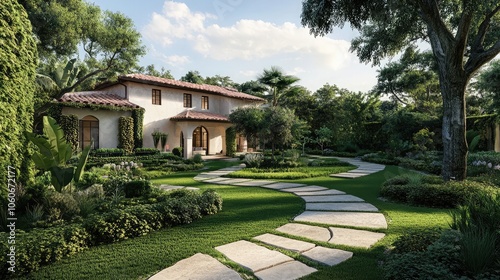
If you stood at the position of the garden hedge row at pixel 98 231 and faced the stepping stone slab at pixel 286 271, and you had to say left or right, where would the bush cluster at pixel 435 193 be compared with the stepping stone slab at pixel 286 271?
left

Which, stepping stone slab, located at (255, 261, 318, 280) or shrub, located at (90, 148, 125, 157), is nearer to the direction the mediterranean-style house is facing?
the stepping stone slab

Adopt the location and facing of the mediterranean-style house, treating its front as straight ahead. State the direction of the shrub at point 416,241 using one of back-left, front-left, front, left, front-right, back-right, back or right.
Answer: front-right

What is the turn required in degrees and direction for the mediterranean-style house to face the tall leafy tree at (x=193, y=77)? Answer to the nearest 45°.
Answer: approximately 135° to its left

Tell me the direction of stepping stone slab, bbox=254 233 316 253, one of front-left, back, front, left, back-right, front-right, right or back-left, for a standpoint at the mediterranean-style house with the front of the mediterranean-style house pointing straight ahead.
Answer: front-right

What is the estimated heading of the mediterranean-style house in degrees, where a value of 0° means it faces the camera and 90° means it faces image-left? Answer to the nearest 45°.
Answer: approximately 315°

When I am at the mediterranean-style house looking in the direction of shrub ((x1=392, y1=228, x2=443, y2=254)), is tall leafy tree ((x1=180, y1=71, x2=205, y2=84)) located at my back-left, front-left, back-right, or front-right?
back-left

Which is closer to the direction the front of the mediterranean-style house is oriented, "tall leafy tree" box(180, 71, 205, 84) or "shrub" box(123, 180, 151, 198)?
the shrub
